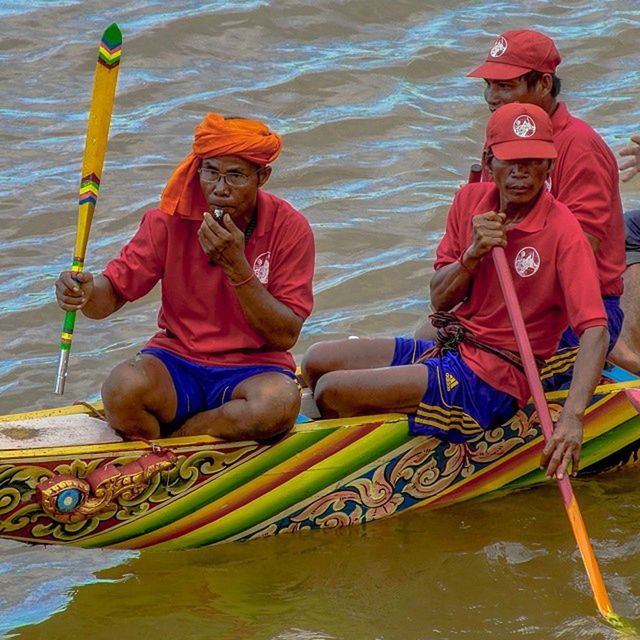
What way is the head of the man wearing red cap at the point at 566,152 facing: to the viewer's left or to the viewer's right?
to the viewer's left

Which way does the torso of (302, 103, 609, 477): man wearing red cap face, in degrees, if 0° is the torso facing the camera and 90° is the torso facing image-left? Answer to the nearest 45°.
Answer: approximately 45°

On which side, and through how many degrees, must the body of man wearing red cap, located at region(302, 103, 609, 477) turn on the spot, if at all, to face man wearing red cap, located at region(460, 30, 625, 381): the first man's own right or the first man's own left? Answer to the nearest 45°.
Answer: approximately 180°

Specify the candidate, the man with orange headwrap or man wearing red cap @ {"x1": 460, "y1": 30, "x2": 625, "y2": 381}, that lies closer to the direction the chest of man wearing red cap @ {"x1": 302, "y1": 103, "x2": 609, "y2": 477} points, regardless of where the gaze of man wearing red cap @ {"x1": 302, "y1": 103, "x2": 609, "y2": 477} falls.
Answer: the man with orange headwrap

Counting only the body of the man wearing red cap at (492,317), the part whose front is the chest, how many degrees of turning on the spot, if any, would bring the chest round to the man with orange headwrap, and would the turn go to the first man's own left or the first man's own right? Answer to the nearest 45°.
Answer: approximately 45° to the first man's own right
